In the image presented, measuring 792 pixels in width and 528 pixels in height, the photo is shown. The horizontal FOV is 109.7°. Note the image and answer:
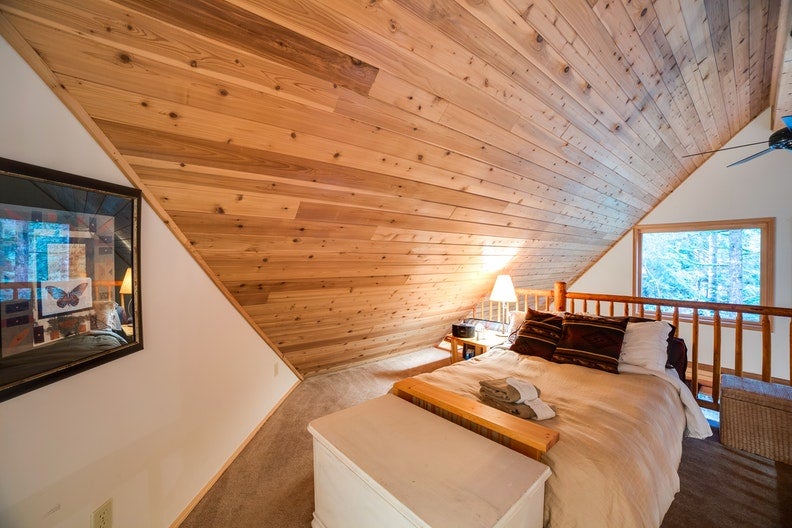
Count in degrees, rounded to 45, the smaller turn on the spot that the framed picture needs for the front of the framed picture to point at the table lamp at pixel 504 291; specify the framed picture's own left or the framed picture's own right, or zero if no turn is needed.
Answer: approximately 45° to the framed picture's own left

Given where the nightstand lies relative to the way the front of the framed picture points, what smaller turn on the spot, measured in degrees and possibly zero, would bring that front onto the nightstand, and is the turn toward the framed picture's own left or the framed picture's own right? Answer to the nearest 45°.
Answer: approximately 45° to the framed picture's own left

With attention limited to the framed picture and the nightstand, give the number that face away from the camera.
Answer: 0

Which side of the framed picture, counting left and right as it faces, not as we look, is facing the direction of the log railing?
front

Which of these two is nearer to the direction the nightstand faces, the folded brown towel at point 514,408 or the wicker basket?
the folded brown towel

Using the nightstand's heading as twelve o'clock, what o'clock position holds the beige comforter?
The beige comforter is roughly at 10 o'clock from the nightstand.

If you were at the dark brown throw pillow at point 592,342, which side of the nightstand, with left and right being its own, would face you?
left

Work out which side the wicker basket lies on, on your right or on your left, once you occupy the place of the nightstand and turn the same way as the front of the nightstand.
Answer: on your left

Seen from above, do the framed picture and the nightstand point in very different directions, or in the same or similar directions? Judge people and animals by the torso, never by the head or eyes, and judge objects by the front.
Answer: very different directions

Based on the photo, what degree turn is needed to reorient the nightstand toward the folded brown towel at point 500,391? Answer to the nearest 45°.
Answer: approximately 45° to its left

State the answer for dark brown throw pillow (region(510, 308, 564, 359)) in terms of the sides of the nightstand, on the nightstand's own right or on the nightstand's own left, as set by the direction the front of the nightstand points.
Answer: on the nightstand's own left

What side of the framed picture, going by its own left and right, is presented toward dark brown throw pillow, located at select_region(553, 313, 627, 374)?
front

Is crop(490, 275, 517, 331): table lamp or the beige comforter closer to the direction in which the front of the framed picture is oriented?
the beige comforter
